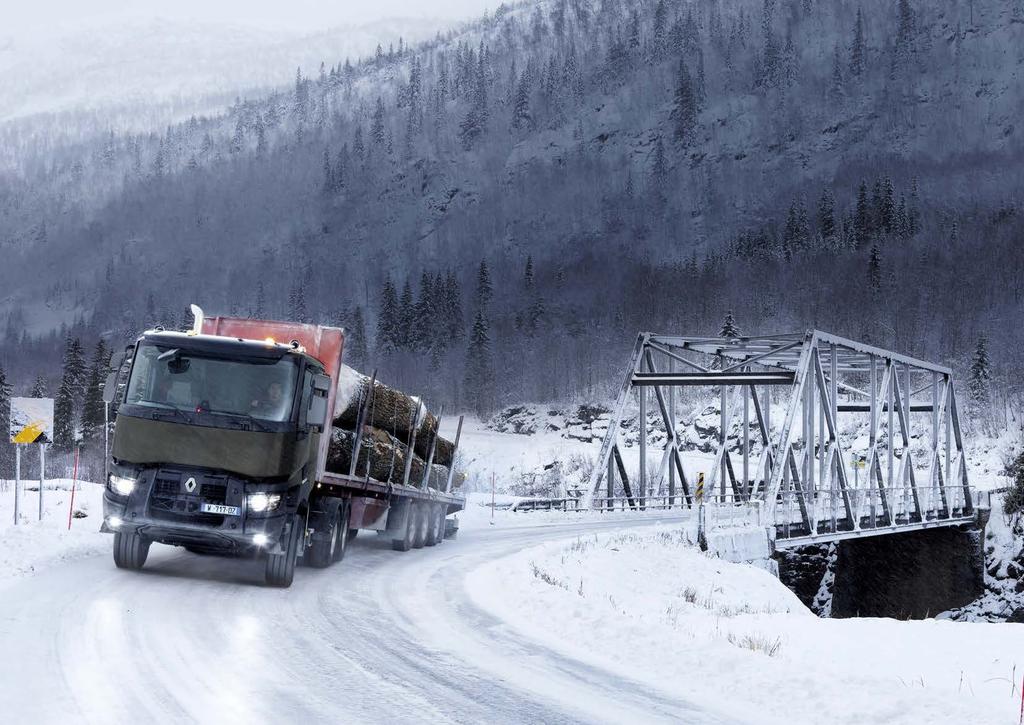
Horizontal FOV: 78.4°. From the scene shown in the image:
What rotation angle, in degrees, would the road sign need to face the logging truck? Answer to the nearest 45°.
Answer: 0° — it already faces it

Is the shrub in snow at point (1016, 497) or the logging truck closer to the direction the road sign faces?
the logging truck

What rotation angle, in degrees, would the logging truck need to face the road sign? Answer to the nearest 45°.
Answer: approximately 90° to its right

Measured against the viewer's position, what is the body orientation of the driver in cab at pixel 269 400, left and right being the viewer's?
facing the viewer and to the left of the viewer

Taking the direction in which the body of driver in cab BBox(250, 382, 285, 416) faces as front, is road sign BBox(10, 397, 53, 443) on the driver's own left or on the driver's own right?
on the driver's own right

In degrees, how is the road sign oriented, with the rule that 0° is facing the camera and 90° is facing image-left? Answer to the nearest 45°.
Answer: approximately 0°

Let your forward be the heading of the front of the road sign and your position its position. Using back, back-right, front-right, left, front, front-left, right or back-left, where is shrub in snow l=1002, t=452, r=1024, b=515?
left

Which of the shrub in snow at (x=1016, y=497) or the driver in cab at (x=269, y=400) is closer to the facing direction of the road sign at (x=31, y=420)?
the driver in cab

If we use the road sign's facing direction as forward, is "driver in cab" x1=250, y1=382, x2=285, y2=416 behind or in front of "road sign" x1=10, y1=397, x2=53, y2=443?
in front

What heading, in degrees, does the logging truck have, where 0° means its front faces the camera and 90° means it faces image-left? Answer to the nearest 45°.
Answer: approximately 45°
